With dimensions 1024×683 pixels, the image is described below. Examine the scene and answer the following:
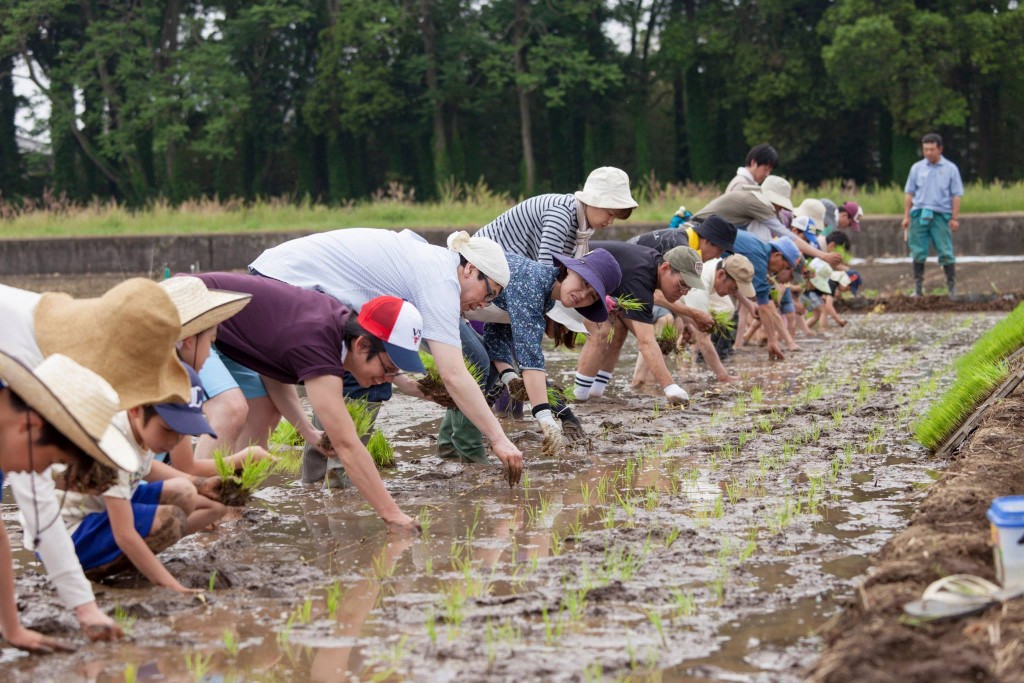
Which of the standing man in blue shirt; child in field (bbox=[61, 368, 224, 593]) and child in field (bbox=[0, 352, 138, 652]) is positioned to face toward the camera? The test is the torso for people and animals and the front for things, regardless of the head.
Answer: the standing man in blue shirt

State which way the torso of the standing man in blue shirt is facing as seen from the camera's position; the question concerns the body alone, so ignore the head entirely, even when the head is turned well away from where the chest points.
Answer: toward the camera

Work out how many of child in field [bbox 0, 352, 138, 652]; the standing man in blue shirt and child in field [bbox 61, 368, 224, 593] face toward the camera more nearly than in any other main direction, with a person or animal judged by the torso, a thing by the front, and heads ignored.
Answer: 1

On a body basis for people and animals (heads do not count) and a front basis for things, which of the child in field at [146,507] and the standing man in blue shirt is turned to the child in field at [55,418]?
the standing man in blue shirt

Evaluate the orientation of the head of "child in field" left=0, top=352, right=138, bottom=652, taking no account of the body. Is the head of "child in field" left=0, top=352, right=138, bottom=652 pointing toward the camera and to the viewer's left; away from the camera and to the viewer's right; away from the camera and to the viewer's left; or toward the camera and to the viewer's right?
toward the camera and to the viewer's right

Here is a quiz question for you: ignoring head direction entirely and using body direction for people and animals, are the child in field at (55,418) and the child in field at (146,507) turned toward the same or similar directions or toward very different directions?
same or similar directions

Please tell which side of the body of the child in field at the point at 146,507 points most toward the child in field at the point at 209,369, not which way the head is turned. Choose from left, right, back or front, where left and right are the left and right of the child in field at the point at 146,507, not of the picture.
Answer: left

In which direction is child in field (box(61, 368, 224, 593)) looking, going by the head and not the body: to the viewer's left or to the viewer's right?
to the viewer's right

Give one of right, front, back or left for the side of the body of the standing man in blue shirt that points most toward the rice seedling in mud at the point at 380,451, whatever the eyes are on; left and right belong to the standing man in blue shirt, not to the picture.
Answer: front

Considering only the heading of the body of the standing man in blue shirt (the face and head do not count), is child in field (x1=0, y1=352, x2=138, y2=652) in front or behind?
in front

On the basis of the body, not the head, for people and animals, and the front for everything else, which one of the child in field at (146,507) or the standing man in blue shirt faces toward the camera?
the standing man in blue shirt

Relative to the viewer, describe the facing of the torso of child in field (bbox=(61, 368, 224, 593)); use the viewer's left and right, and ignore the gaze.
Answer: facing to the right of the viewer

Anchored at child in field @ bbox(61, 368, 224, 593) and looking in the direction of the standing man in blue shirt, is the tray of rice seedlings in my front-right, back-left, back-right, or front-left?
front-right

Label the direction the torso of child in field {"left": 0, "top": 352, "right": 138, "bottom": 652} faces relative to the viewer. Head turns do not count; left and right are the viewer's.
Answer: facing to the right of the viewer

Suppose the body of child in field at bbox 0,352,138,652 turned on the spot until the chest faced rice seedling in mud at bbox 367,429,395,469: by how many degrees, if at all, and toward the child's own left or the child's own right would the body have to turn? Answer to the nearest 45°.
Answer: approximately 45° to the child's own left

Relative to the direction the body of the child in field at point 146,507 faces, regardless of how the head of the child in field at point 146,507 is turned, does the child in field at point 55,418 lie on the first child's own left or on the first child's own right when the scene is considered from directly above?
on the first child's own right
